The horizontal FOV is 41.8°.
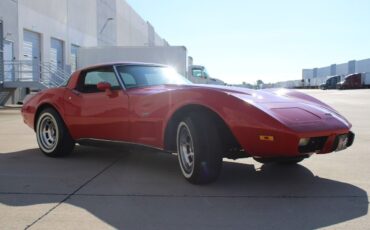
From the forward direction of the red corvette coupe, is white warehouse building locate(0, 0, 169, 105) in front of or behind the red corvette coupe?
behind

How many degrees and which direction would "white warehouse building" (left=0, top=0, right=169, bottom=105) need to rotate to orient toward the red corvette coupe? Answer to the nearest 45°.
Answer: approximately 45° to its right

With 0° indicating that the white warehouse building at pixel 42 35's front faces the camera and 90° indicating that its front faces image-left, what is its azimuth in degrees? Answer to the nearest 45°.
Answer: approximately 315°

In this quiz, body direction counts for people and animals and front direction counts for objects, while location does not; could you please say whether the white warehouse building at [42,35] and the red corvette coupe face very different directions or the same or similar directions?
same or similar directions

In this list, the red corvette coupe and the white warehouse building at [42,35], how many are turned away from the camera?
0

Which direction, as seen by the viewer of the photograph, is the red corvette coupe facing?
facing the viewer and to the right of the viewer
